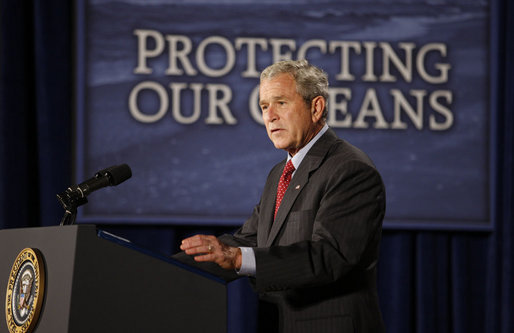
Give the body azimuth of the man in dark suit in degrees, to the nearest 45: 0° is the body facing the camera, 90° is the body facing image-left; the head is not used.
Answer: approximately 45°
